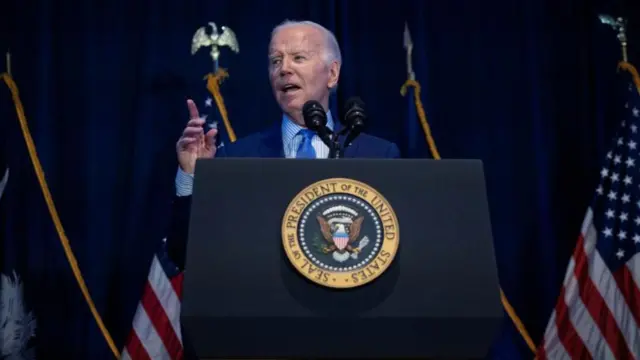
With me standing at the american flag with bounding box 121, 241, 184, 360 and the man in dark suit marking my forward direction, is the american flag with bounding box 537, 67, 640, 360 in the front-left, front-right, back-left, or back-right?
front-left

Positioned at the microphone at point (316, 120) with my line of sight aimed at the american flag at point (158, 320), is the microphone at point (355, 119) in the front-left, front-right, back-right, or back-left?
back-right

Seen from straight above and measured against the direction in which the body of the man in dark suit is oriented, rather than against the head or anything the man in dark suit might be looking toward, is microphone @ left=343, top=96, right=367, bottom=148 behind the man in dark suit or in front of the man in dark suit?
in front

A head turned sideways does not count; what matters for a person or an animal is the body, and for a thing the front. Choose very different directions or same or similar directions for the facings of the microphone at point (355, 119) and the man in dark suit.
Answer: very different directions

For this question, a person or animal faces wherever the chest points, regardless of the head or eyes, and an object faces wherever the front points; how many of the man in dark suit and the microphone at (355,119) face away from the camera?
1

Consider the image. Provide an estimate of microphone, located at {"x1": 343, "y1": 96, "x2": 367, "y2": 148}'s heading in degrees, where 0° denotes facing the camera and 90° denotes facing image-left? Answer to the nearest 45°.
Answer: approximately 180°

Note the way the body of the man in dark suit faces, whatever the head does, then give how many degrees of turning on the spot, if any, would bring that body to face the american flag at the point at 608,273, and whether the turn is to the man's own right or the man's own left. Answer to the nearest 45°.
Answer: approximately 135° to the man's own left

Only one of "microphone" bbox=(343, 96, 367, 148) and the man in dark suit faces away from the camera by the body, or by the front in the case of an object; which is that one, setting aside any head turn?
the microphone

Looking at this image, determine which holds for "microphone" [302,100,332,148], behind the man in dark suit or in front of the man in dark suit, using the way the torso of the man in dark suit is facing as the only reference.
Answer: in front

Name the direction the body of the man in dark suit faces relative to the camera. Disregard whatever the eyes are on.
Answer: toward the camera

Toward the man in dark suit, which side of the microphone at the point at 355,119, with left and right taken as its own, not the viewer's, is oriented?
front

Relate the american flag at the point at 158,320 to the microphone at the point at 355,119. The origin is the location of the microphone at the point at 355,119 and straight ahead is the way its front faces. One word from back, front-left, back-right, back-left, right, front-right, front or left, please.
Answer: front-left
